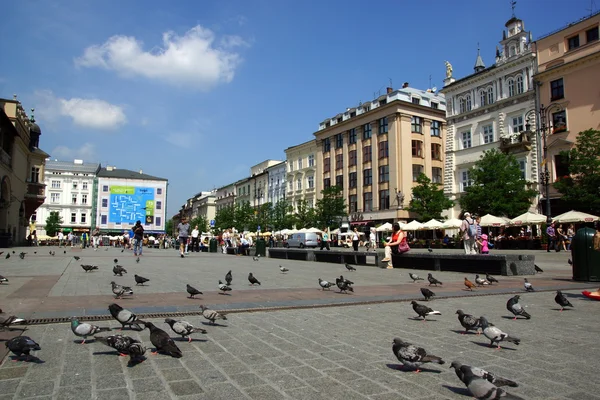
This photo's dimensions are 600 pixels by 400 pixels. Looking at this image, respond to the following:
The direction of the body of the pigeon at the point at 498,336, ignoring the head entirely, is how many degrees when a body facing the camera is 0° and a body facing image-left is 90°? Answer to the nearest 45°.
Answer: approximately 90°

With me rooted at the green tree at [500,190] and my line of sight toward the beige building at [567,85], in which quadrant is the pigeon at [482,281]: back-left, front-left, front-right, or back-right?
back-right

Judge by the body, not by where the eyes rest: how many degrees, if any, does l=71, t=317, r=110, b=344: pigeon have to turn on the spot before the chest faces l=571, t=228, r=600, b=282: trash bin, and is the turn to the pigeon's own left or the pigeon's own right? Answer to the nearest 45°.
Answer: approximately 180°

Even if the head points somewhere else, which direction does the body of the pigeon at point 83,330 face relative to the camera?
to the viewer's left

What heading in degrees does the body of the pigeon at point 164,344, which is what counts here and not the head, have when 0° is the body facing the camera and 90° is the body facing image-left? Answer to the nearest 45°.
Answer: approximately 90°

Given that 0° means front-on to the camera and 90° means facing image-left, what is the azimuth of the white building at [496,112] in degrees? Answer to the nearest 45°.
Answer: approximately 45°

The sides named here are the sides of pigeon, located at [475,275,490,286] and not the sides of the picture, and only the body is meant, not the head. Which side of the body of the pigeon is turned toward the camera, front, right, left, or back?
left

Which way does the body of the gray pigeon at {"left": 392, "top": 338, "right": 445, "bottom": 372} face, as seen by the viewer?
to the viewer's left

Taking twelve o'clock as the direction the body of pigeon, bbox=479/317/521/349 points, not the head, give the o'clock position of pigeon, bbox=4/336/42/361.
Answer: pigeon, bbox=4/336/42/361 is roughly at 11 o'clock from pigeon, bbox=479/317/521/349.
